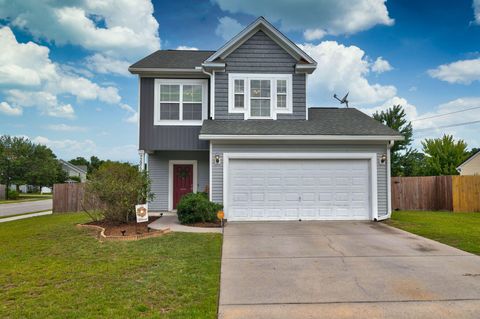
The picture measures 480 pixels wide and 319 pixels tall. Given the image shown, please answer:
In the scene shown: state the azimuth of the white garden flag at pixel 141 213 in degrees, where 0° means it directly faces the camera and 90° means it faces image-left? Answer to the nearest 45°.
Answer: approximately 0°

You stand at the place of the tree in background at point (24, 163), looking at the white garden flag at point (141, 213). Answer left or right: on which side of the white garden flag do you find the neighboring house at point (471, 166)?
left

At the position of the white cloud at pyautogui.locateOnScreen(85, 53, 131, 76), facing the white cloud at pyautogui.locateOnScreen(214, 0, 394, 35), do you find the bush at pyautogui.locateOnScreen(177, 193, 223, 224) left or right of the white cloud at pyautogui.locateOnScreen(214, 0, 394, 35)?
right

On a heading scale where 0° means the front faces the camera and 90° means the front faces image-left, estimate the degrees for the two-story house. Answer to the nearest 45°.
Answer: approximately 0°

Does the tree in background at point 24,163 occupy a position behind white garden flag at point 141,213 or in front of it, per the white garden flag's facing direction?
behind

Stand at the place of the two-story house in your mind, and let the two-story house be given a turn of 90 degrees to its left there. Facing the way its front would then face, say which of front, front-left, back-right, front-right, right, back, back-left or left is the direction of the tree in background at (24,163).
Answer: back-left

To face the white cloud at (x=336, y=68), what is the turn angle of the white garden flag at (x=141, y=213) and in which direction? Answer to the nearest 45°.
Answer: approximately 135° to its left

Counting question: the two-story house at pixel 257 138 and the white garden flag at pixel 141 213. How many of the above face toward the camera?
2
